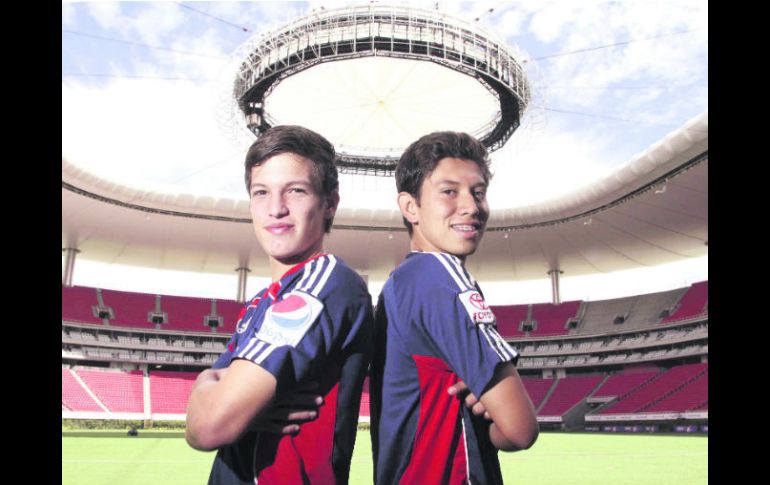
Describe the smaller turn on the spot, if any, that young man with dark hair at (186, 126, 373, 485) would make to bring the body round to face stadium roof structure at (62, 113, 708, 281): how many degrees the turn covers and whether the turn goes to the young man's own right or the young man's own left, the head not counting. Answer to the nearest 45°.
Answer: approximately 90° to the young man's own right

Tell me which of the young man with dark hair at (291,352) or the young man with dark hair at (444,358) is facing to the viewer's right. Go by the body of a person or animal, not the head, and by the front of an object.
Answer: the young man with dark hair at (444,358)

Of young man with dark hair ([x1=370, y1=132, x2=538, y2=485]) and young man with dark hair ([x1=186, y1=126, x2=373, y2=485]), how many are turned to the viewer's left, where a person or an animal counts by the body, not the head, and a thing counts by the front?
1

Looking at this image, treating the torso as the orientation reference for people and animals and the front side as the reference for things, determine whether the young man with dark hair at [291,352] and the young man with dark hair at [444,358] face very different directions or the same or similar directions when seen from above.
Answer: very different directions

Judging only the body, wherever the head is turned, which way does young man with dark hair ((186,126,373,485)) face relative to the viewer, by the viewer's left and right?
facing to the left of the viewer

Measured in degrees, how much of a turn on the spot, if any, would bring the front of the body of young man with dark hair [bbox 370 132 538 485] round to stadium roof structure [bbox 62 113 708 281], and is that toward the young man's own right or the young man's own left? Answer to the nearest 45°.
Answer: approximately 90° to the young man's own left

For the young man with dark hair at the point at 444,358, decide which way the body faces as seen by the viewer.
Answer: to the viewer's right

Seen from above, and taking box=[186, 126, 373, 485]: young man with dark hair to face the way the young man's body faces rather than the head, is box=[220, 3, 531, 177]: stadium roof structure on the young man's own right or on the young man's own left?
on the young man's own right

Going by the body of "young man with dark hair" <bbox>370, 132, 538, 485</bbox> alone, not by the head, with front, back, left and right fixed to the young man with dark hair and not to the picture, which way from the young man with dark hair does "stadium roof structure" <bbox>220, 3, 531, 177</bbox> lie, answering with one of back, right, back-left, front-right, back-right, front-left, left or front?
left
